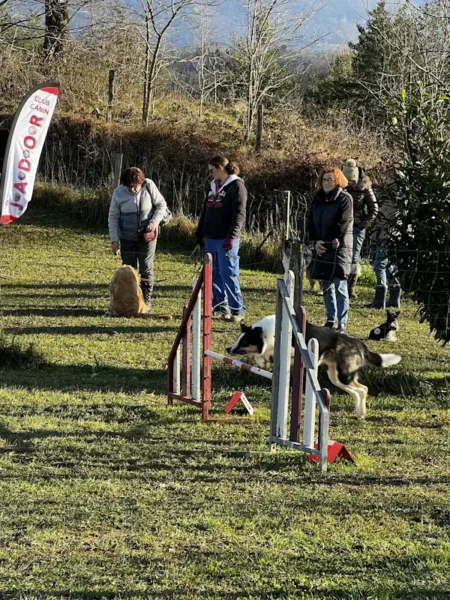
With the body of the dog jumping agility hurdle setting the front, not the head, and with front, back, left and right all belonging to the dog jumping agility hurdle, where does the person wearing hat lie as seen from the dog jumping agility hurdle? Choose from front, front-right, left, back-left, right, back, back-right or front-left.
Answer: right

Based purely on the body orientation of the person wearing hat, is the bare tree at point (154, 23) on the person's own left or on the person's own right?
on the person's own right

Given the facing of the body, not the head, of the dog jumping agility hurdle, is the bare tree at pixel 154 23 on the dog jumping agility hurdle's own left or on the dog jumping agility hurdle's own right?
on the dog jumping agility hurdle's own right

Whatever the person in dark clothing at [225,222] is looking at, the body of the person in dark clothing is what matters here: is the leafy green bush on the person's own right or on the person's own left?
on the person's own left

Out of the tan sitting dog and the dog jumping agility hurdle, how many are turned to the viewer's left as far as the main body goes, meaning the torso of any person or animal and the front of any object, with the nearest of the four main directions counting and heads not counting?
1

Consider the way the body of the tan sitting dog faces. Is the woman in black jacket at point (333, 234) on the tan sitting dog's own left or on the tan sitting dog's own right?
on the tan sitting dog's own right

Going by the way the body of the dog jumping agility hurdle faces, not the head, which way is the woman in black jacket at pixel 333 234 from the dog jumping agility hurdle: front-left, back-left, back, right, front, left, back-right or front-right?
right

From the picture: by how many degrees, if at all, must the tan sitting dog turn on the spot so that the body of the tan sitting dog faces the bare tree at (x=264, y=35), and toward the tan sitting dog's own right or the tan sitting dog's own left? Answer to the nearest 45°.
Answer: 0° — it already faces it

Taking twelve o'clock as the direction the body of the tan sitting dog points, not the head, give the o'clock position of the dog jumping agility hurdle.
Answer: The dog jumping agility hurdle is roughly at 5 o'clock from the tan sitting dog.

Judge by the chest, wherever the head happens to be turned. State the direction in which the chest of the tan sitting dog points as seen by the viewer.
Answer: away from the camera

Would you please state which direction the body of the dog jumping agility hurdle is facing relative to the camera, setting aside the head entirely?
to the viewer's left

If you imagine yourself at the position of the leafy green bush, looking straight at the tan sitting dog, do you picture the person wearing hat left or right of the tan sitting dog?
right

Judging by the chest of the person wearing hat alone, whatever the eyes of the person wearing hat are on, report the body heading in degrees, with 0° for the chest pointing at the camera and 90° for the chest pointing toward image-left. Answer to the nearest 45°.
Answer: approximately 45°
